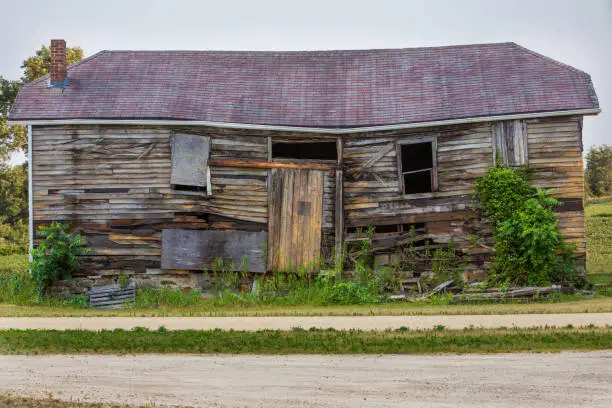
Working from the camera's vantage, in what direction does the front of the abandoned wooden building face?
facing the viewer

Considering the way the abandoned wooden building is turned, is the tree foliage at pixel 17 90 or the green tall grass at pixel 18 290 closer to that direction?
the green tall grass

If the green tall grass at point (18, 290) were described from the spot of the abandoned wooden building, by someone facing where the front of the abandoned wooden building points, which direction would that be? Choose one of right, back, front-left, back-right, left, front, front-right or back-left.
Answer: right

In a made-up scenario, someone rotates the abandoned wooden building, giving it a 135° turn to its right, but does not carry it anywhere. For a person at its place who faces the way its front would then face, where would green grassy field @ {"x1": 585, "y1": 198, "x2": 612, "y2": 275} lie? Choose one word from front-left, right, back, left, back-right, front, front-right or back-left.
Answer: right

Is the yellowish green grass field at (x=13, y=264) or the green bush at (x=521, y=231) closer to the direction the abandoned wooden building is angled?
the green bush

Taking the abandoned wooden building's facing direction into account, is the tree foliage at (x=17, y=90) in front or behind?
behind

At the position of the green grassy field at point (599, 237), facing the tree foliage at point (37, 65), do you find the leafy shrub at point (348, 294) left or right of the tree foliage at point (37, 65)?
left

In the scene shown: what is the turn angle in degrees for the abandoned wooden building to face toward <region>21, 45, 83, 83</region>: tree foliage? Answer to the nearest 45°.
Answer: approximately 135° to its right
